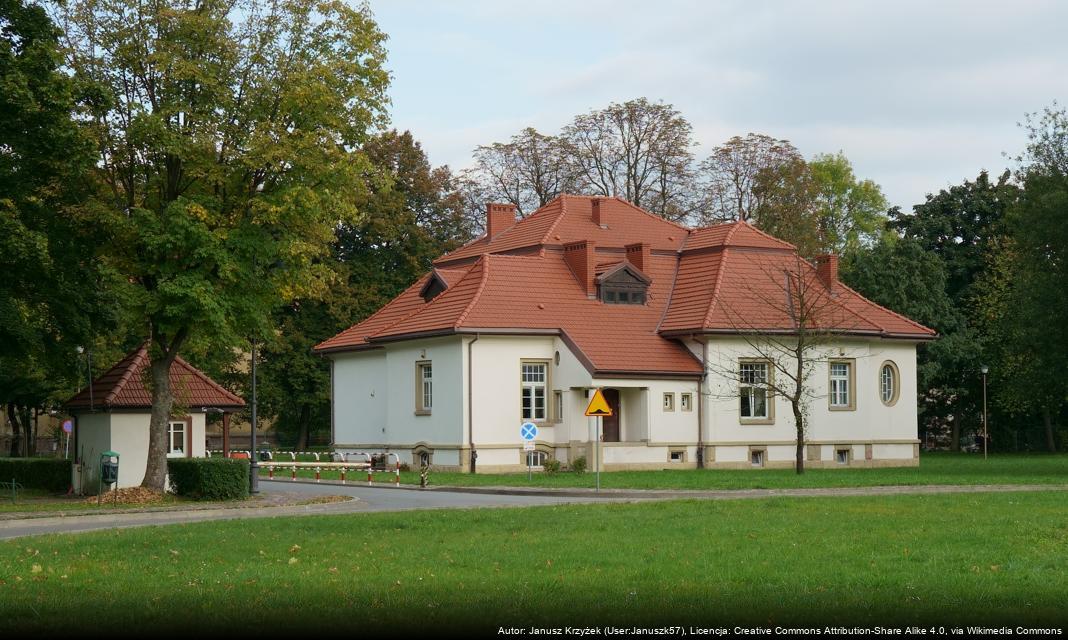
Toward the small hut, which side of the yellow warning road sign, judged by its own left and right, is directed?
right

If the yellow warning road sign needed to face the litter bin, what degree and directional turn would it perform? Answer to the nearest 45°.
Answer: approximately 90° to its right

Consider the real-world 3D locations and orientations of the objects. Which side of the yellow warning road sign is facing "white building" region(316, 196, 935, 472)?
back

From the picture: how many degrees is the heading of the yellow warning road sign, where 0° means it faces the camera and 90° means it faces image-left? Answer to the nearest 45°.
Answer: approximately 0°

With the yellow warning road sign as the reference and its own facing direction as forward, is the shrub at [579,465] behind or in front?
behind

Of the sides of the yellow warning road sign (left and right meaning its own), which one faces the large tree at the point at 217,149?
right
